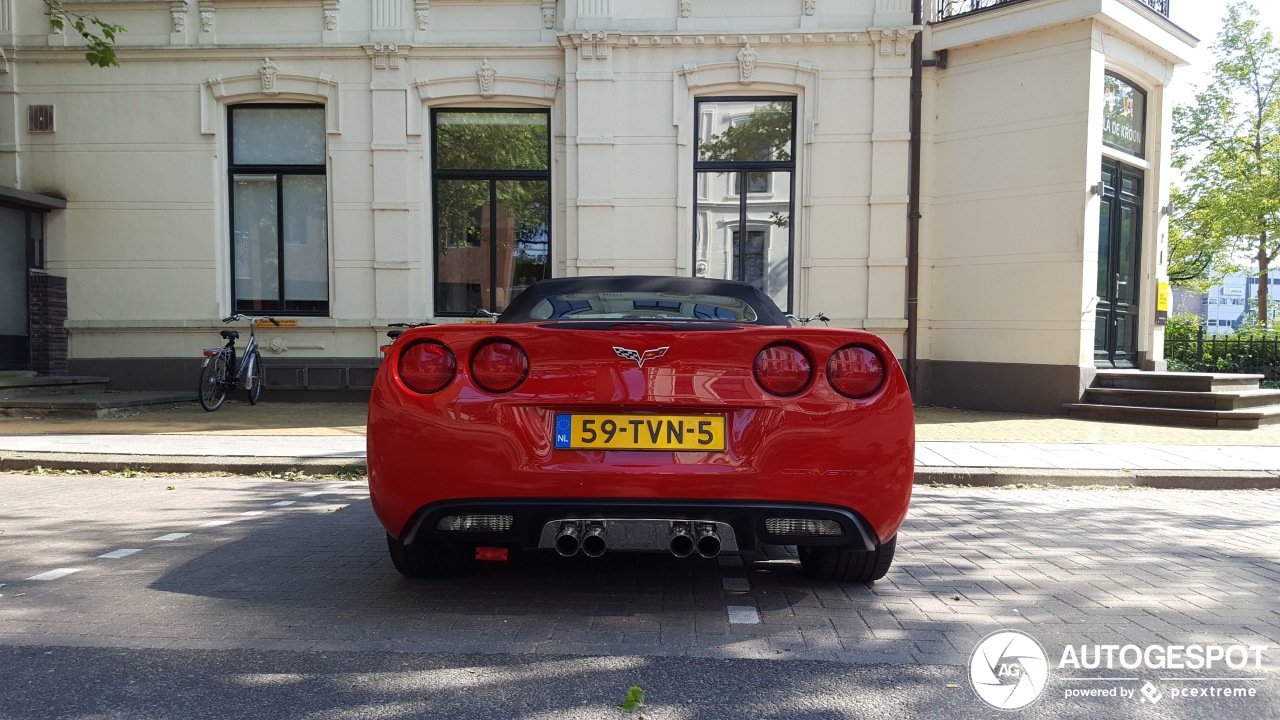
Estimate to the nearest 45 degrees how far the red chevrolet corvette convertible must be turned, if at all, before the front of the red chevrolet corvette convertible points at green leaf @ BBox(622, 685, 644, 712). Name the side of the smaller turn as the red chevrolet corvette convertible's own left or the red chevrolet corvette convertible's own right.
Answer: approximately 180°

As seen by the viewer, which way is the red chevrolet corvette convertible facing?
away from the camera

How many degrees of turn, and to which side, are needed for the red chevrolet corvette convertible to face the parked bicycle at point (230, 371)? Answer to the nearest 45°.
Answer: approximately 45° to its left

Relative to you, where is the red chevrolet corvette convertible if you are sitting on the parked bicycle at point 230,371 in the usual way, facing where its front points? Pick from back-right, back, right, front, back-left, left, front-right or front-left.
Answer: back-right

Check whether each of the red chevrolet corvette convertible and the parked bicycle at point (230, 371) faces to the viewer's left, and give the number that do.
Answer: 0

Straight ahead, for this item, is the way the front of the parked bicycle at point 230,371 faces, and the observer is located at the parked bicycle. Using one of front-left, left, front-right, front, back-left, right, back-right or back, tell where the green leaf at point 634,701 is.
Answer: back-right

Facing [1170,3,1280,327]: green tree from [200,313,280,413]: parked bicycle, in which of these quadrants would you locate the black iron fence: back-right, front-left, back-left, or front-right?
front-right

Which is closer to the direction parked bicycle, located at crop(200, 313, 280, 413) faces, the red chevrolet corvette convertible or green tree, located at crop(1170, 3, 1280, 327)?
the green tree

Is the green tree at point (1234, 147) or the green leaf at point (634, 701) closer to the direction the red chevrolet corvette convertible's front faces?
the green tree

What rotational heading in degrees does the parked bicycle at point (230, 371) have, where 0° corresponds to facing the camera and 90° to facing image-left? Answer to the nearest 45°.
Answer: approximately 225°

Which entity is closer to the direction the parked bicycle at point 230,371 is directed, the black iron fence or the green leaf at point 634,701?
the black iron fence

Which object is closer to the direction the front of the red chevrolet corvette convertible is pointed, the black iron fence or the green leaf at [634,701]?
the black iron fence

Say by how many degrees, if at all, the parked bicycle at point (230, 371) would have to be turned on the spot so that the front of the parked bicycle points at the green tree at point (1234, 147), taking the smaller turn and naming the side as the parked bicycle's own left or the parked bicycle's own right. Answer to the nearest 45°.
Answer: approximately 45° to the parked bicycle's own right

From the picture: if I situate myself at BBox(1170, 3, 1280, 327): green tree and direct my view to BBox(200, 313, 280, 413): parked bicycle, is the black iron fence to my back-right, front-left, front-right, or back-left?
front-left
